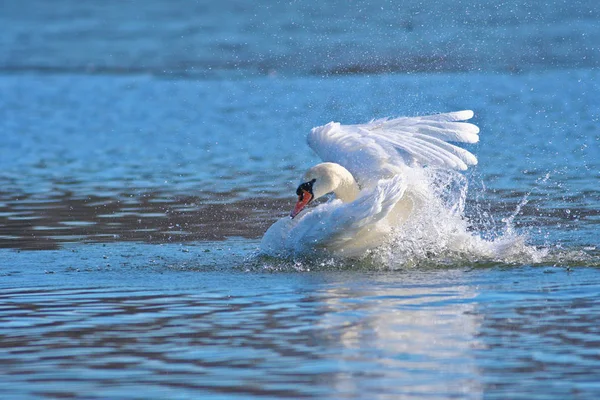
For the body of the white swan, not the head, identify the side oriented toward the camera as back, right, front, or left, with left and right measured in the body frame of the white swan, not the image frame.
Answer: left
